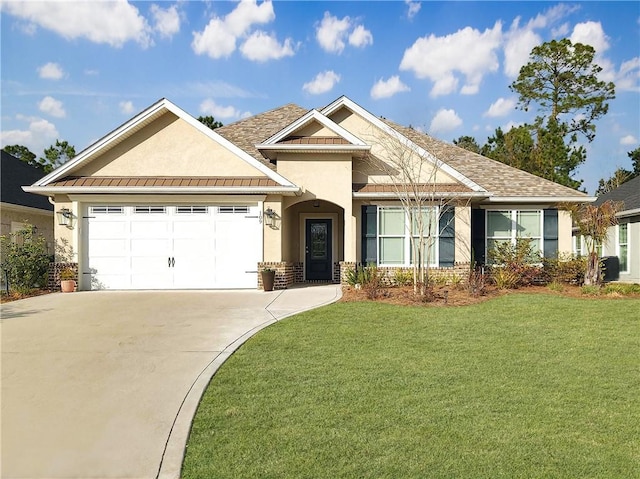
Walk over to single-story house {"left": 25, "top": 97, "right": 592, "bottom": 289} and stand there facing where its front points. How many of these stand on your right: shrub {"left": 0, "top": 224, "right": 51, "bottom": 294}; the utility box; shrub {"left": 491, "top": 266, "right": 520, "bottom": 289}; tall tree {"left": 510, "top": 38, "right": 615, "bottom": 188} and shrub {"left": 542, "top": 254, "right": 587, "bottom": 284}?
1

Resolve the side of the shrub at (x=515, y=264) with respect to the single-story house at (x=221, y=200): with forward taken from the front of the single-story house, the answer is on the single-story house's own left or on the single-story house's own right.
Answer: on the single-story house's own left

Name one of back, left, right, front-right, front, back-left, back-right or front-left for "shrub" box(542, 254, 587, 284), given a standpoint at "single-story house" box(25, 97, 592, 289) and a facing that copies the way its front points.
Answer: left

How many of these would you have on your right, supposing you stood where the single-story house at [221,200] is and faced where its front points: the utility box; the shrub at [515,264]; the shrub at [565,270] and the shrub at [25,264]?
1

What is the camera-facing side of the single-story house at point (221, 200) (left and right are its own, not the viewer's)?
front

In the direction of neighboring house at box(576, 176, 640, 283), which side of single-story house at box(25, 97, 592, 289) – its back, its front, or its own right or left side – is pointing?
left

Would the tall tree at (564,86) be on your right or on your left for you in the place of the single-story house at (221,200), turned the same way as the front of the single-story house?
on your left

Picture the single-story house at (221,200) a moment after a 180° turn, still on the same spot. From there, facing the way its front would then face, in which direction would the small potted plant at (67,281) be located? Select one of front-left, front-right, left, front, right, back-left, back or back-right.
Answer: left

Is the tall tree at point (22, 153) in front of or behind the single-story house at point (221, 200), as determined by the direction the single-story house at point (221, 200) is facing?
behind

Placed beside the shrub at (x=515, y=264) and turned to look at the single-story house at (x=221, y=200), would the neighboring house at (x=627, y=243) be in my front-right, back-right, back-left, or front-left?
back-right

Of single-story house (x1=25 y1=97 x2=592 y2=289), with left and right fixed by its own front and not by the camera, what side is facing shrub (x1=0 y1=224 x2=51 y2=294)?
right

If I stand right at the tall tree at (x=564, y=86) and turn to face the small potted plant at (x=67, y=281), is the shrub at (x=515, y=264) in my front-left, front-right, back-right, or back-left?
front-left

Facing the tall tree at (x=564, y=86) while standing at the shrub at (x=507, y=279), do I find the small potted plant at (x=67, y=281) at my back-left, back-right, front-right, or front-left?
back-left

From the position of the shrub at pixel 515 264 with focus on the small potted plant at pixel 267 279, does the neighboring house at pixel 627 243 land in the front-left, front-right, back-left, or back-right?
back-right

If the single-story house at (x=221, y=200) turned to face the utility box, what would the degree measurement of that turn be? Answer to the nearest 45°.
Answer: approximately 90° to its left
